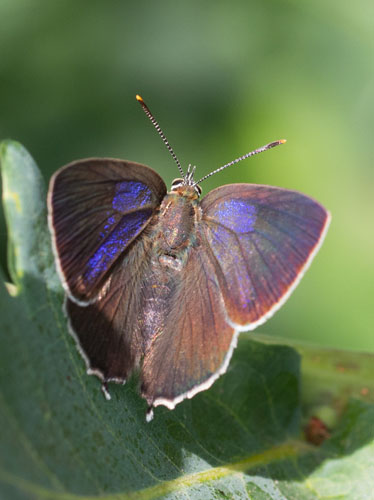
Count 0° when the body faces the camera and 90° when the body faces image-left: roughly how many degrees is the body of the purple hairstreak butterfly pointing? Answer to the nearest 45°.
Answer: approximately 180°
